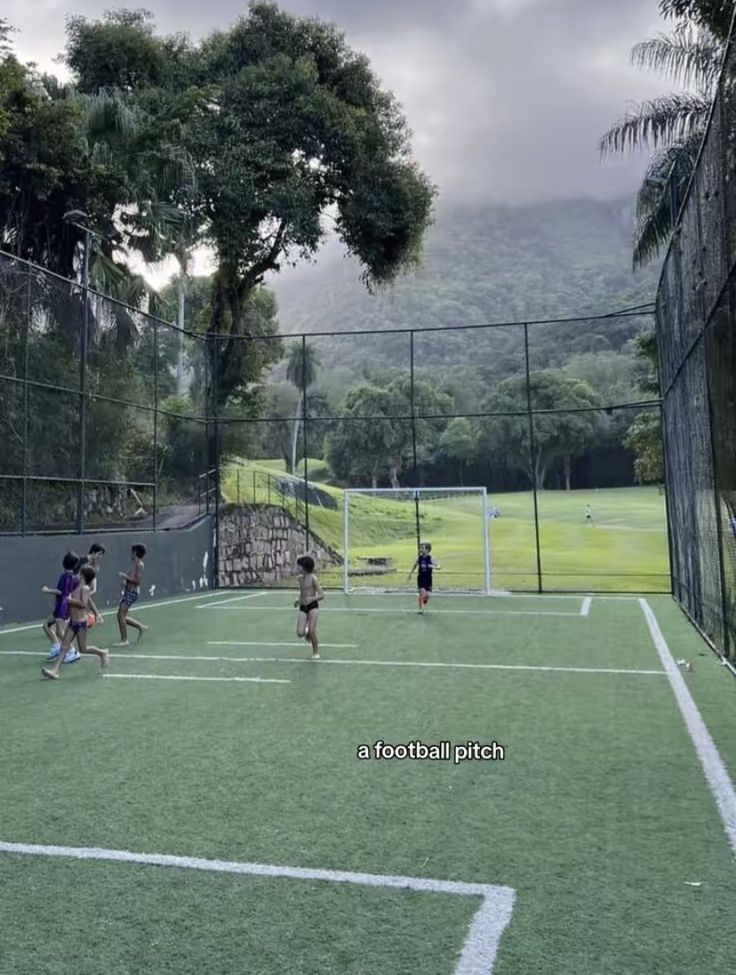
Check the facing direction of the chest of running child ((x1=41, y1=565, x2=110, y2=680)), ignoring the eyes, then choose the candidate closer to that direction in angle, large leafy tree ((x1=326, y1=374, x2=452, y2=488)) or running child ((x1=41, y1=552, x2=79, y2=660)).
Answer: the running child

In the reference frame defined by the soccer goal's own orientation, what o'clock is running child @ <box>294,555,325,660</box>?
The running child is roughly at 12 o'clock from the soccer goal.

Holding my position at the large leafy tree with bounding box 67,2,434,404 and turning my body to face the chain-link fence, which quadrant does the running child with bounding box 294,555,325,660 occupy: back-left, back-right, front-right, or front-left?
front-left

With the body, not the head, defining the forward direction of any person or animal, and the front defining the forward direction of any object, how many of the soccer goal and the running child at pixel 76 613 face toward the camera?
1

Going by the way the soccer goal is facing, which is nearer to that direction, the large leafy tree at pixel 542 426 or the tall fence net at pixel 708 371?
the tall fence net

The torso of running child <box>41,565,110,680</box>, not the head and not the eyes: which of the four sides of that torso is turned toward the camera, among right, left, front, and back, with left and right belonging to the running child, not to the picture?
left

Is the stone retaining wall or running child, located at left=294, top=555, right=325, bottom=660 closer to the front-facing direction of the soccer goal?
the running child

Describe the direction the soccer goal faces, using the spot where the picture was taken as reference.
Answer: facing the viewer

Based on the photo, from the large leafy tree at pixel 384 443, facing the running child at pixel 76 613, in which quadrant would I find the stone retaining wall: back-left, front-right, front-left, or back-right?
front-right
